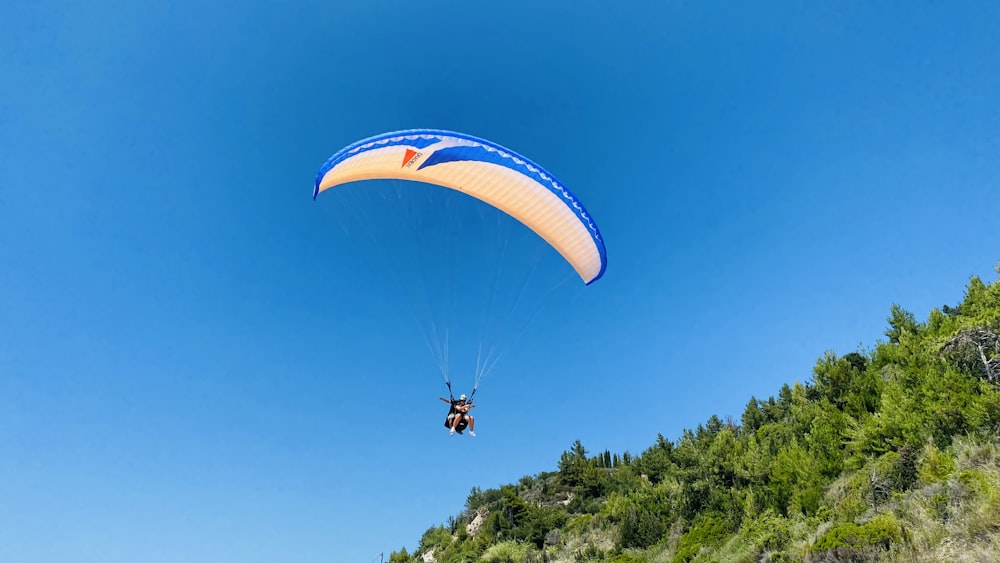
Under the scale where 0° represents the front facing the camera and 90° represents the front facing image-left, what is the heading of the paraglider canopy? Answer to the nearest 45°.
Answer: approximately 0°
